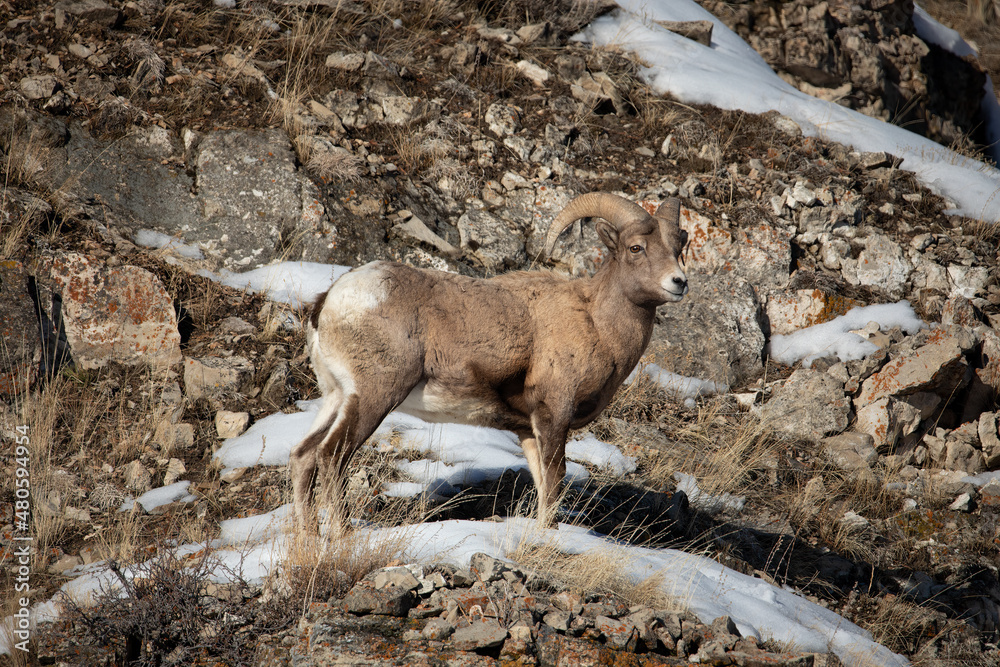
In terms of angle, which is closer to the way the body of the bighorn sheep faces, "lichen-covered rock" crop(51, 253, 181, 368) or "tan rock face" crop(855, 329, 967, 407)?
the tan rock face

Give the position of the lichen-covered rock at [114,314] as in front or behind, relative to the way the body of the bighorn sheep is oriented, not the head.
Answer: behind

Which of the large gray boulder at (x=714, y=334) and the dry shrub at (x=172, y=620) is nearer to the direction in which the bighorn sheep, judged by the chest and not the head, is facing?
the large gray boulder

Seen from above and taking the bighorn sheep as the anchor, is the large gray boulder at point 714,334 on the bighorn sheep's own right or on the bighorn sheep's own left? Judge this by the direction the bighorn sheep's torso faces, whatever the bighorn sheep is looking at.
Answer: on the bighorn sheep's own left

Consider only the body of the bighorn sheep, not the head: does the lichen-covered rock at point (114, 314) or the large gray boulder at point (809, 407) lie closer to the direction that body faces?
the large gray boulder

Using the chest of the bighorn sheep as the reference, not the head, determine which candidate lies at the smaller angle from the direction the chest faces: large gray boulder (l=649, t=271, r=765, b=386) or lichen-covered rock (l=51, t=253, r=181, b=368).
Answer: the large gray boulder

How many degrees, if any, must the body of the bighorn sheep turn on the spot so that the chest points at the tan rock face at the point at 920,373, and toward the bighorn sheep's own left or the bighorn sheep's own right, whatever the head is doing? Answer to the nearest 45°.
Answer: approximately 45° to the bighorn sheep's own left

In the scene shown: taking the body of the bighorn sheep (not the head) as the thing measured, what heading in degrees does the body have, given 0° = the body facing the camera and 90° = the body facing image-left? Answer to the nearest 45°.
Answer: approximately 270°

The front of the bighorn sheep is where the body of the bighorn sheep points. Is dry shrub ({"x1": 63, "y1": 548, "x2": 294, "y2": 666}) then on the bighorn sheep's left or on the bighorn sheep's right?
on the bighorn sheep's right

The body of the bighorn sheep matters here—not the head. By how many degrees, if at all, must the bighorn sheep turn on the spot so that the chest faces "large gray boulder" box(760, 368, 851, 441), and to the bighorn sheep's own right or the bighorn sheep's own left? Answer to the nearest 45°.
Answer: approximately 45° to the bighorn sheep's own left
